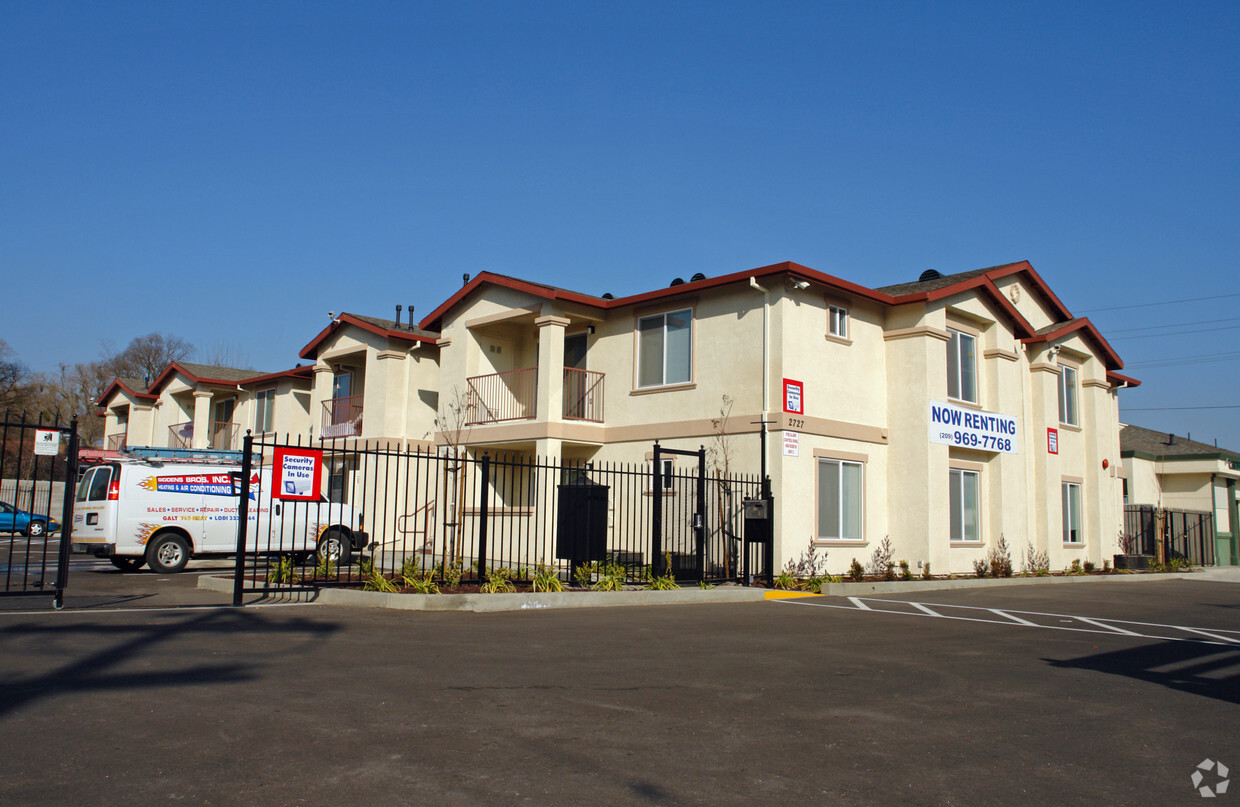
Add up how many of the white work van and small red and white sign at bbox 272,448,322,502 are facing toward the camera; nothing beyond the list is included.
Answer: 1

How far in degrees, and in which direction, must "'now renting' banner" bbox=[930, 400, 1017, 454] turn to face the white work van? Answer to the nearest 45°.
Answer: approximately 90° to its right

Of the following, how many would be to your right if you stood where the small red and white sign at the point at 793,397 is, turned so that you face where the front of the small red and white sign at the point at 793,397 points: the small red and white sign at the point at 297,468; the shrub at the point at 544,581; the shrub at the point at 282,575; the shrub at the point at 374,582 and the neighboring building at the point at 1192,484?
4

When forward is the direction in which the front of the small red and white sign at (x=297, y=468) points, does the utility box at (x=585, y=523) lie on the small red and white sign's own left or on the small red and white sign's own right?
on the small red and white sign's own left

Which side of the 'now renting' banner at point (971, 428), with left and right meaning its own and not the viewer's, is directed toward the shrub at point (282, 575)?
right

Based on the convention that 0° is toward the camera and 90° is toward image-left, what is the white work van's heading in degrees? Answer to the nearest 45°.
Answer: approximately 225°

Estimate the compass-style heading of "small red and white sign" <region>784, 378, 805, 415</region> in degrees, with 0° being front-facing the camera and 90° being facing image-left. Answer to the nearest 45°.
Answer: approximately 315°

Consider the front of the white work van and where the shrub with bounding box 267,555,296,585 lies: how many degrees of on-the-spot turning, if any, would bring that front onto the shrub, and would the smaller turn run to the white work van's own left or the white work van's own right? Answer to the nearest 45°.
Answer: approximately 135° to the white work van's own right

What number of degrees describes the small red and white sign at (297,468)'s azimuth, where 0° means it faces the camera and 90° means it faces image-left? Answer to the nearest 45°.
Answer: approximately 0°

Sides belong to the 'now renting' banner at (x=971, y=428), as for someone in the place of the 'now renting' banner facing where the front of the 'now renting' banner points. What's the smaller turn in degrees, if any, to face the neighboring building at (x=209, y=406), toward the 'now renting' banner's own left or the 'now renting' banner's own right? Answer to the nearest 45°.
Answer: approximately 135° to the 'now renting' banner's own right

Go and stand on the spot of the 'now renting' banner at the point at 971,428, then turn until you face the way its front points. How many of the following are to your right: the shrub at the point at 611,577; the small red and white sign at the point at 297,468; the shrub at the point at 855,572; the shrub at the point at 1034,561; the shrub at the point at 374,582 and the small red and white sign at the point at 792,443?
5

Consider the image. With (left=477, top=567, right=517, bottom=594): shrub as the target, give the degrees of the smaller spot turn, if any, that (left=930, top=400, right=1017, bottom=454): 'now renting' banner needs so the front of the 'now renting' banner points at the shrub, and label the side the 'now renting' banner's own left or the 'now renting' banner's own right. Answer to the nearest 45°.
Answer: approximately 90° to the 'now renting' banner's own right

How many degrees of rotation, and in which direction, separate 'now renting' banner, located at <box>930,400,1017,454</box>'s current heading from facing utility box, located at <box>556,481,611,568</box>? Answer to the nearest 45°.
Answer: approximately 90° to its right

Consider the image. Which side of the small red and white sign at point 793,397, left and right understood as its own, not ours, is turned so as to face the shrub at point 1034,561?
left

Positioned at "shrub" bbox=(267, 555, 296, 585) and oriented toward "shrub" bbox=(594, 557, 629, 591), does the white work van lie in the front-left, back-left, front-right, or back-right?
back-left

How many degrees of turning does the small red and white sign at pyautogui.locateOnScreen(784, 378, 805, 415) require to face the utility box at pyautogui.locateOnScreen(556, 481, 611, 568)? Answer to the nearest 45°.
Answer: approximately 90° to its right
